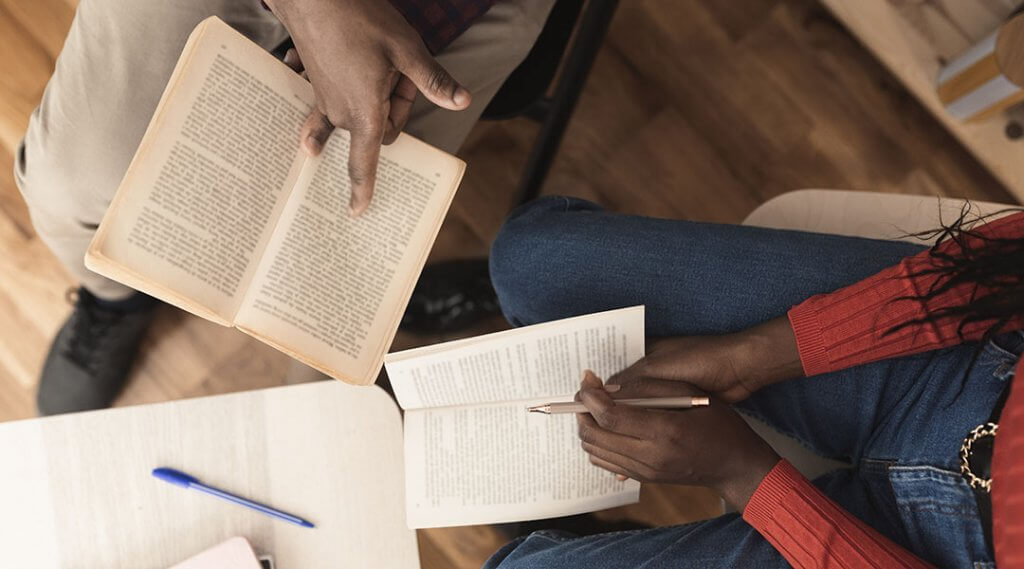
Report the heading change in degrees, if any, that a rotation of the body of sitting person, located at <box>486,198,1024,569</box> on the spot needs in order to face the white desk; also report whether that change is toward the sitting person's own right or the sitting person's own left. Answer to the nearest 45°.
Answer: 0° — they already face it

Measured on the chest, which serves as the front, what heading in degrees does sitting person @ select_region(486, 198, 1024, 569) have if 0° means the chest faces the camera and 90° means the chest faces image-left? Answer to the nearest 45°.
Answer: approximately 90°

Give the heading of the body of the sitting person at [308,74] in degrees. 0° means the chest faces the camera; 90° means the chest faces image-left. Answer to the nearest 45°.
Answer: approximately 45°

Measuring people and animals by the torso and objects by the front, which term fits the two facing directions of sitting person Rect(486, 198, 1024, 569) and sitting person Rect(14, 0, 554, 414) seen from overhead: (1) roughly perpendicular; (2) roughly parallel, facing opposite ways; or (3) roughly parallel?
roughly perpendicular
